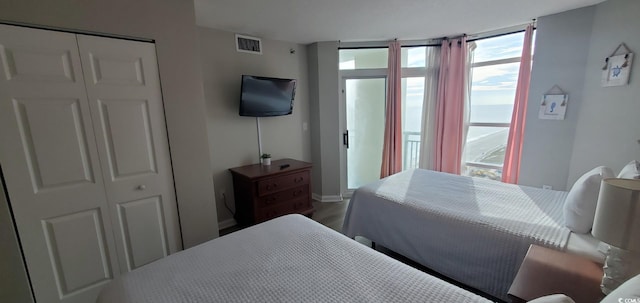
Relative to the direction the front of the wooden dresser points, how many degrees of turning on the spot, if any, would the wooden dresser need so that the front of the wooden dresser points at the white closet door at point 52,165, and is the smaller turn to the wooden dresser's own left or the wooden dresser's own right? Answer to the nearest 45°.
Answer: approximately 90° to the wooden dresser's own right

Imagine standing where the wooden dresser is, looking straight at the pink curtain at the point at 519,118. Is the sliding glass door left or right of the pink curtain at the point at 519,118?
left

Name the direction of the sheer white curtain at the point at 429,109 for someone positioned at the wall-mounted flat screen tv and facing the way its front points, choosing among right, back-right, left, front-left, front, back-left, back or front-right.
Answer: front-left

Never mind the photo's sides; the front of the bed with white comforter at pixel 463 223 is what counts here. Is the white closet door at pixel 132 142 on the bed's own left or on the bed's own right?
on the bed's own left

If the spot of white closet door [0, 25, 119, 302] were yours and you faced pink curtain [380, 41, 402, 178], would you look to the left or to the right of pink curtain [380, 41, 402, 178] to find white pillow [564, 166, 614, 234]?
right

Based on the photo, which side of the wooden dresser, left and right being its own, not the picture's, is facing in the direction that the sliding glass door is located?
left

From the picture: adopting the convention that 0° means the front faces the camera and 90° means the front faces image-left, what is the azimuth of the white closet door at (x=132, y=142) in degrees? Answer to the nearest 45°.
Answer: approximately 315°

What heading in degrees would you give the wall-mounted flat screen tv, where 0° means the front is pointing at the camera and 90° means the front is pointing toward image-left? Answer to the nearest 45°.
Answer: approximately 315°

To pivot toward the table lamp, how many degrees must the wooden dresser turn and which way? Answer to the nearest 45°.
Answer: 0° — it already faces it

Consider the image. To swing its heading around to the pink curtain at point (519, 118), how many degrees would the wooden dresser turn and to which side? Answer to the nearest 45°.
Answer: approximately 45° to its left

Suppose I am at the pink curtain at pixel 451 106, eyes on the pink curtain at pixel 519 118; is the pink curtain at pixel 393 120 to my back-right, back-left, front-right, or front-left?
back-right
